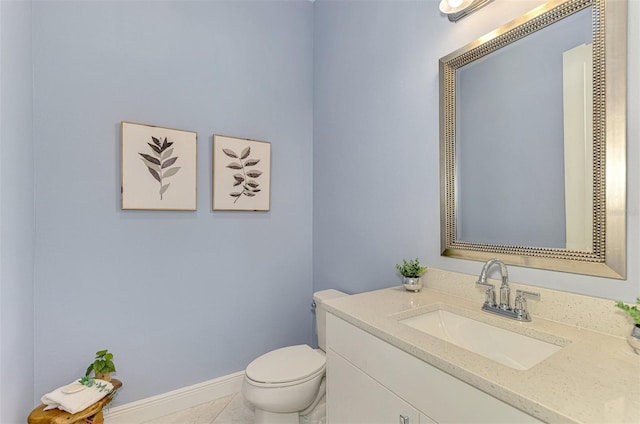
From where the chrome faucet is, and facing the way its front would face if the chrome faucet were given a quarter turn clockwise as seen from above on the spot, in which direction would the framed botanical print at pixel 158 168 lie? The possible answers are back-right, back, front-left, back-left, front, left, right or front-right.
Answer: front-left

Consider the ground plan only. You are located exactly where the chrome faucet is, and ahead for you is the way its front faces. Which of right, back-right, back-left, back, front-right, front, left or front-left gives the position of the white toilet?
front-right

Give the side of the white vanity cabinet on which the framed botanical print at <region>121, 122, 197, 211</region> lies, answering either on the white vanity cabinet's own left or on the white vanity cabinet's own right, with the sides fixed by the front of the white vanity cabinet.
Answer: on the white vanity cabinet's own right

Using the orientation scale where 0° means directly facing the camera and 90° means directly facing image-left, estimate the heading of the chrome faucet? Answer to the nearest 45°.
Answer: approximately 45°

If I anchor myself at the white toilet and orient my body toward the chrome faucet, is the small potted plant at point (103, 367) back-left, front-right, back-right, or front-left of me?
back-right

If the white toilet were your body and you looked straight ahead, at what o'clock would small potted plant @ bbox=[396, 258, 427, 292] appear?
The small potted plant is roughly at 8 o'clock from the white toilet.

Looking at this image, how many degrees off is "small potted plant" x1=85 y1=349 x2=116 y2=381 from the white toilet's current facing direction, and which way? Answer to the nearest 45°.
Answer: approximately 45° to its right
